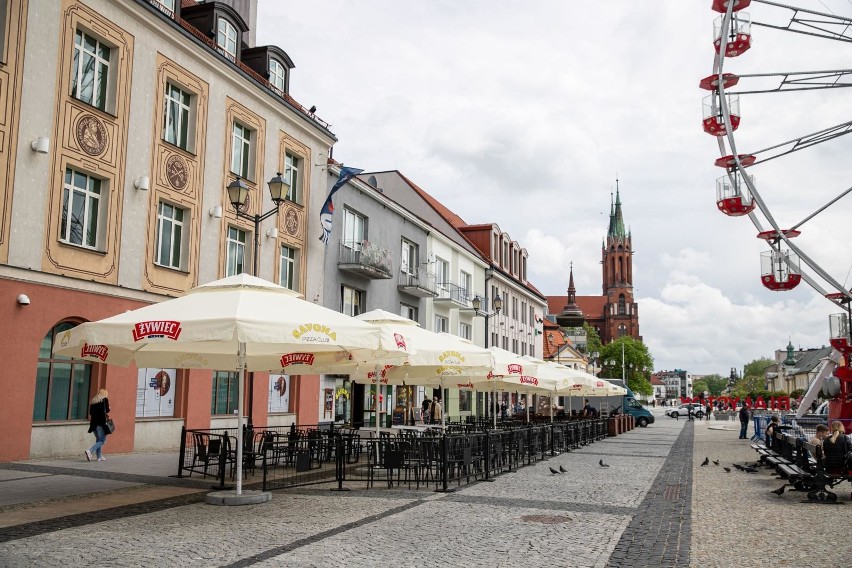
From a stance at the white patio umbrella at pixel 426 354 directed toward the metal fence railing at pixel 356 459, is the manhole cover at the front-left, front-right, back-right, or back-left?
front-left

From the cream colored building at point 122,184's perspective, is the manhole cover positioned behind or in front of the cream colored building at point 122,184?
in front

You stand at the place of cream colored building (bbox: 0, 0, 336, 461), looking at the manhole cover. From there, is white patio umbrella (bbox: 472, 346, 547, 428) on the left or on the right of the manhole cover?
left

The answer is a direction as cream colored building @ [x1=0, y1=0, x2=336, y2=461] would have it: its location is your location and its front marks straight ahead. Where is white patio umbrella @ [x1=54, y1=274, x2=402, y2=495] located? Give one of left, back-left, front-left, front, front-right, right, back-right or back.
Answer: front-right

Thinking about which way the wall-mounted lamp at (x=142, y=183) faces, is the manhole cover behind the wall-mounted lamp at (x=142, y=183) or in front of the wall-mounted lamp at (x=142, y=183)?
in front

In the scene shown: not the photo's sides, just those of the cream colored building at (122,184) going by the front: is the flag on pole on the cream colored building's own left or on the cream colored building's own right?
on the cream colored building's own left

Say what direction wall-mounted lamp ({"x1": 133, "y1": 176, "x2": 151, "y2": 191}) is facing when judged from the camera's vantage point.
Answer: facing the viewer and to the right of the viewer

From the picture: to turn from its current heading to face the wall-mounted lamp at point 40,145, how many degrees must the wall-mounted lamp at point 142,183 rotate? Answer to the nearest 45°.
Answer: approximately 90° to its right

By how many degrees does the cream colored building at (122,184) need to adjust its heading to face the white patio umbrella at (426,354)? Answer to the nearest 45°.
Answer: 0° — it already faces it

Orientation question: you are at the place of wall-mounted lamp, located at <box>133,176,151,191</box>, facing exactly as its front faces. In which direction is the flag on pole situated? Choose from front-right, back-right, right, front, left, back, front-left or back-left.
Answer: left

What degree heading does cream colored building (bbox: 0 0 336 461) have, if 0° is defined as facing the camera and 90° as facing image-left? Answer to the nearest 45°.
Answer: approximately 315°

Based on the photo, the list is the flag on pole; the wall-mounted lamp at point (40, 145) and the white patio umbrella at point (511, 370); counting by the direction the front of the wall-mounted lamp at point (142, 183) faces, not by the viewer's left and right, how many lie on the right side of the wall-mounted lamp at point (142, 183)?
1
